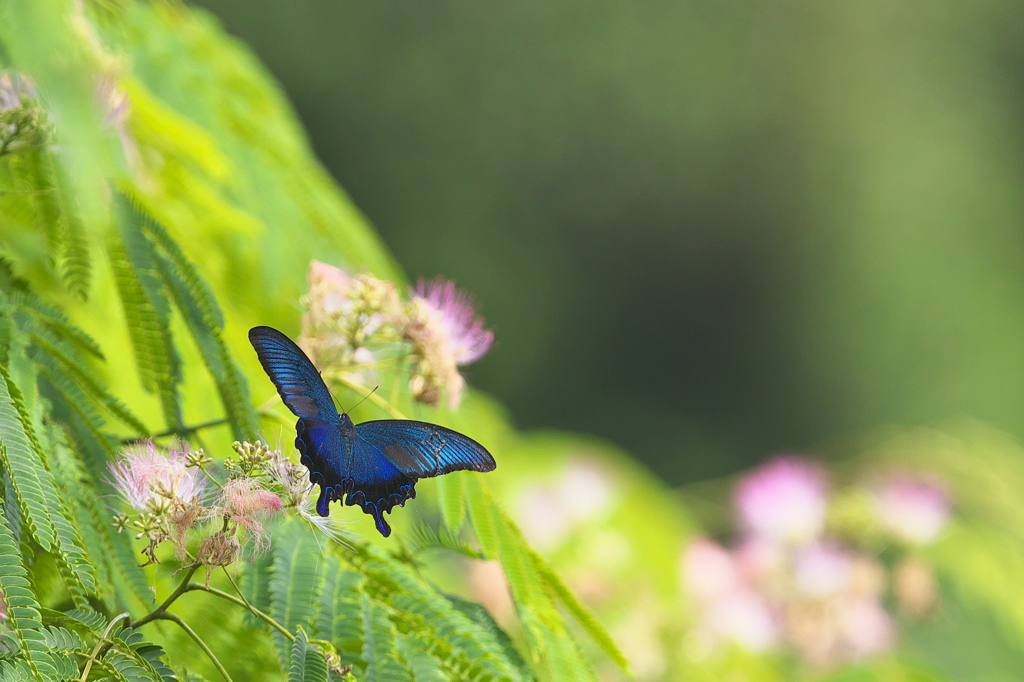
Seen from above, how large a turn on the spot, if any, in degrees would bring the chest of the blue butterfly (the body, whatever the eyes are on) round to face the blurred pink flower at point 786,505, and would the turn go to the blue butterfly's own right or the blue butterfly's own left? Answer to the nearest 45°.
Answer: approximately 45° to the blue butterfly's own right

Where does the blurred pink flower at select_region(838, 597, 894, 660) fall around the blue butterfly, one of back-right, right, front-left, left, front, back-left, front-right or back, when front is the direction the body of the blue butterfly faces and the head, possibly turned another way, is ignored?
front-right

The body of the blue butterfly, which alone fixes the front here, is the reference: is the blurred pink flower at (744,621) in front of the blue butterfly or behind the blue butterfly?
in front

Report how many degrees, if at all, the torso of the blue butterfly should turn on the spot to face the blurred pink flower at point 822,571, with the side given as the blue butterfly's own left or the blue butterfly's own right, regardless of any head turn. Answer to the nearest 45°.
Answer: approximately 45° to the blue butterfly's own right

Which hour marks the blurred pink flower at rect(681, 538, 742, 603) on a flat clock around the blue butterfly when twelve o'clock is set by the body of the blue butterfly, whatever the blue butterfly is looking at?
The blurred pink flower is roughly at 1 o'clock from the blue butterfly.

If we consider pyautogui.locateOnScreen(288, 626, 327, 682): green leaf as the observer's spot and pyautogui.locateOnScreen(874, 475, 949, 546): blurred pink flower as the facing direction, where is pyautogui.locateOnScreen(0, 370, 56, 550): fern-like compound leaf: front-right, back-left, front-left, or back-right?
back-left

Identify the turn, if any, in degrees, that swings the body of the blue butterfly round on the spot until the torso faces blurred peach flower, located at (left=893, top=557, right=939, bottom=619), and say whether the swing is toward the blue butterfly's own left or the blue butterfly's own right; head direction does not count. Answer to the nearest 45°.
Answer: approximately 45° to the blue butterfly's own right

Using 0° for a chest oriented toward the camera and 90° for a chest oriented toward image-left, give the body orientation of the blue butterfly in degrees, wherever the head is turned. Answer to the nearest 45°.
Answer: approximately 180°
